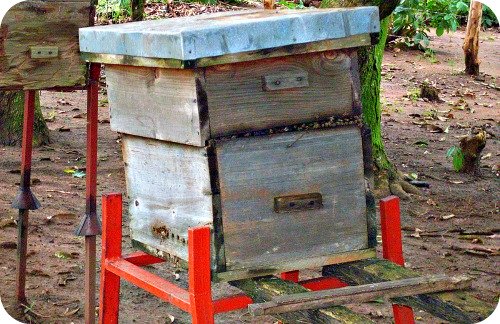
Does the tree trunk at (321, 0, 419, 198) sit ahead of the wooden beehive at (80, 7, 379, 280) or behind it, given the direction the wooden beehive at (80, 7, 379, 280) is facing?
behind

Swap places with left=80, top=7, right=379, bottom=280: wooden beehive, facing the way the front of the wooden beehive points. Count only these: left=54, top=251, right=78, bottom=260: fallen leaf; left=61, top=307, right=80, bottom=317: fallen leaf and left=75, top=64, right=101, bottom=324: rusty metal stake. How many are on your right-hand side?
3

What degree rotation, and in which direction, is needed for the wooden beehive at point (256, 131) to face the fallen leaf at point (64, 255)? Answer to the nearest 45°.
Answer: approximately 90° to its right

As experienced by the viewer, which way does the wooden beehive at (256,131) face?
facing the viewer and to the left of the viewer

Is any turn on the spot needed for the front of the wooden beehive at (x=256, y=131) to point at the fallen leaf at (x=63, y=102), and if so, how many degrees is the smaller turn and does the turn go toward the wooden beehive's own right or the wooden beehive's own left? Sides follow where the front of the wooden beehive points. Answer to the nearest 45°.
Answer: approximately 135° to the wooden beehive's own right

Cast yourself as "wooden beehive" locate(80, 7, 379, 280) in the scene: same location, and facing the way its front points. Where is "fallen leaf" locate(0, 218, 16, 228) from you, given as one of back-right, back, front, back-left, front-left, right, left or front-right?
right

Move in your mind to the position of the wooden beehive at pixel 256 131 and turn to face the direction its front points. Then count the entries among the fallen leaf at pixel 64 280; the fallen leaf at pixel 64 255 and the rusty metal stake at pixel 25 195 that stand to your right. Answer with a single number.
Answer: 3

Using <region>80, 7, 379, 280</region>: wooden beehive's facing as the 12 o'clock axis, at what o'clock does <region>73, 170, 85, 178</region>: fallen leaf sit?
The fallen leaf is roughly at 4 o'clock from the wooden beehive.

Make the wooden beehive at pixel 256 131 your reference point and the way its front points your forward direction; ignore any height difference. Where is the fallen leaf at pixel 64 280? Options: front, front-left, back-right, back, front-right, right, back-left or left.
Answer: right

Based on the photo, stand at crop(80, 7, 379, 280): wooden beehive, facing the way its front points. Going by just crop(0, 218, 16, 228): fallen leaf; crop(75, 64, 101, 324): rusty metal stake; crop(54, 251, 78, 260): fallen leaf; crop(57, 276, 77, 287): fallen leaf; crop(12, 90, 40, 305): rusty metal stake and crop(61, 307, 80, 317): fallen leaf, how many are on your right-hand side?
6

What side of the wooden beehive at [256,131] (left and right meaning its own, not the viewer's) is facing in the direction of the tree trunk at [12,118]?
right

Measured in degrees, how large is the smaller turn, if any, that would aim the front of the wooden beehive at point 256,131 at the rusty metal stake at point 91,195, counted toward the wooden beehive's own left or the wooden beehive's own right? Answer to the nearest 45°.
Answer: approximately 90° to the wooden beehive's own right
